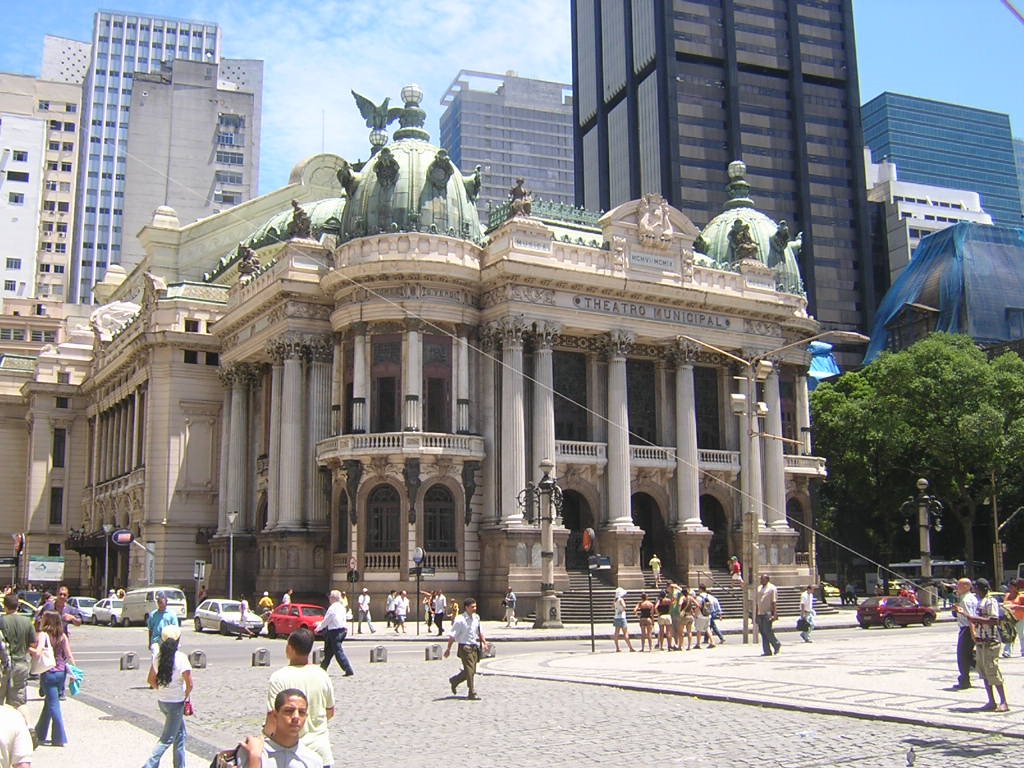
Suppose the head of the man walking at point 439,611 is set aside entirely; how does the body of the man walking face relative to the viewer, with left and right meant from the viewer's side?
facing the viewer

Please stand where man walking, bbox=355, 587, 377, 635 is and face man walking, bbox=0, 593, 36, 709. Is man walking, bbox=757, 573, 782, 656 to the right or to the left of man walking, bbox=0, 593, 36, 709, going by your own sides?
left

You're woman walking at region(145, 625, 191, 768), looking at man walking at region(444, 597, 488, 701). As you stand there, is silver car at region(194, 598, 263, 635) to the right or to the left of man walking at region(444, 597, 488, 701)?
left

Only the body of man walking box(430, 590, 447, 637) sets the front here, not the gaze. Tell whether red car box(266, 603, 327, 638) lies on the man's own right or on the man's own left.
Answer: on the man's own right

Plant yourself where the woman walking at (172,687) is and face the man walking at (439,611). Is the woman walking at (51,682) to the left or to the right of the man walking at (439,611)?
left

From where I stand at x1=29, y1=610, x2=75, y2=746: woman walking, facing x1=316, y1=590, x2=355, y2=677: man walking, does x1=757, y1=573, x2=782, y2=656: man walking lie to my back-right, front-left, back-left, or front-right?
front-right

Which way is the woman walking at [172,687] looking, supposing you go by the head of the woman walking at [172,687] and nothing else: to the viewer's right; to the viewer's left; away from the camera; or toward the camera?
away from the camera

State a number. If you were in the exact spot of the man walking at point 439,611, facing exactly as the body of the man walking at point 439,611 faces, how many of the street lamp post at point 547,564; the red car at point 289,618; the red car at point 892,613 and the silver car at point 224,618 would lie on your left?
2

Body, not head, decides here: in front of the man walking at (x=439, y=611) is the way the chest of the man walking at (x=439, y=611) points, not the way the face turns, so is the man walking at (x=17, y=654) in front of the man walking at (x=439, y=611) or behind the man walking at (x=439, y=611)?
in front

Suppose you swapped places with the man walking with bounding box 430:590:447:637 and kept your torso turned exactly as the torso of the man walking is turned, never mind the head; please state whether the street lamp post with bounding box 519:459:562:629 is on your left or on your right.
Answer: on your left

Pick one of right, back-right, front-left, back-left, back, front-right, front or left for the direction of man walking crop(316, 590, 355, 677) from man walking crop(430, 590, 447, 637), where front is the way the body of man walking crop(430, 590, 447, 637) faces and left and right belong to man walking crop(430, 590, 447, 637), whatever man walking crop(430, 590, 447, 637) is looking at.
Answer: front

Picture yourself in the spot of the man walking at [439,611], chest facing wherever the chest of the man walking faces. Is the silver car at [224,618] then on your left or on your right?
on your right

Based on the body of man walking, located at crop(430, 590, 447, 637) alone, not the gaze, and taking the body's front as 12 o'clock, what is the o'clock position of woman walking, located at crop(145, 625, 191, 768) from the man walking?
The woman walking is roughly at 12 o'clock from the man walking.

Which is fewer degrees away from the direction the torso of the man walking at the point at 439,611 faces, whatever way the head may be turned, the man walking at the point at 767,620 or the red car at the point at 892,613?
the man walking

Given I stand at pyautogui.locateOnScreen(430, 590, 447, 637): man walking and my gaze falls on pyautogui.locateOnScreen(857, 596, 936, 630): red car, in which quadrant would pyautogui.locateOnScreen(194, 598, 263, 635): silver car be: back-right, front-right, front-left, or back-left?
back-left
